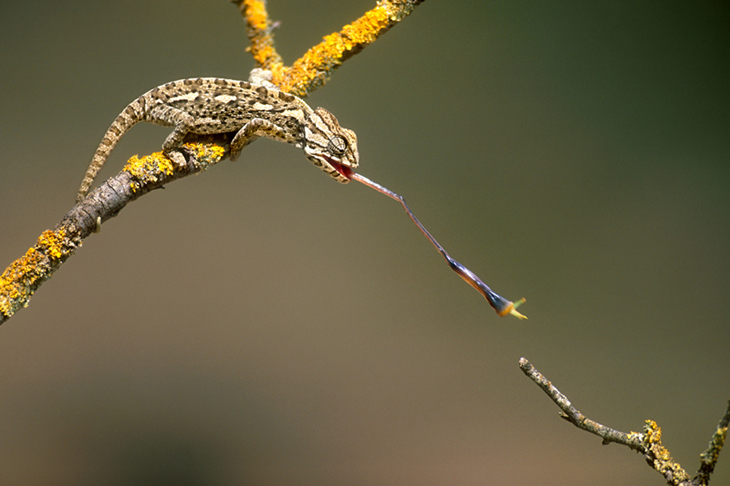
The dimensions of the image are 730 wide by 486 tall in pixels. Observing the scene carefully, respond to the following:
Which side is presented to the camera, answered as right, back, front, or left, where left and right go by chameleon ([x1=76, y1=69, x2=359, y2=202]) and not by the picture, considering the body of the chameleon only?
right

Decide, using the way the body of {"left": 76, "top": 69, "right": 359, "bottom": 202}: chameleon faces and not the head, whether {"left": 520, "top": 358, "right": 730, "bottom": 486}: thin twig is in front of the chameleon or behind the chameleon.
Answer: in front
